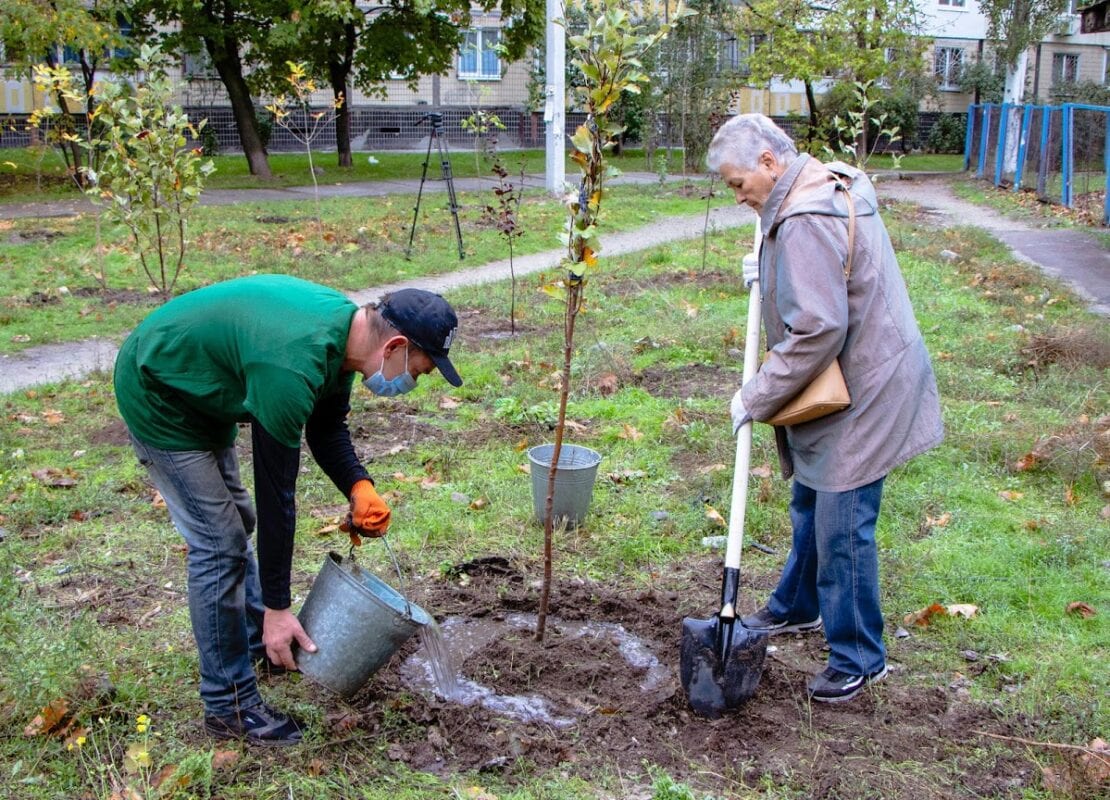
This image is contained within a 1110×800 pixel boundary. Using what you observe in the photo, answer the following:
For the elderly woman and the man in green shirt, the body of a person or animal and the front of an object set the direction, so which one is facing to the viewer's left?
the elderly woman

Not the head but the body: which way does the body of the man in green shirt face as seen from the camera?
to the viewer's right

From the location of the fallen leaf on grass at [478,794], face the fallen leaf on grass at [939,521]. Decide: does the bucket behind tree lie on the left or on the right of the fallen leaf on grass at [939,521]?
left

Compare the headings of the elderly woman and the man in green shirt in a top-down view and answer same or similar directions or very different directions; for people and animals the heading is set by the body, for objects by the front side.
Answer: very different directions

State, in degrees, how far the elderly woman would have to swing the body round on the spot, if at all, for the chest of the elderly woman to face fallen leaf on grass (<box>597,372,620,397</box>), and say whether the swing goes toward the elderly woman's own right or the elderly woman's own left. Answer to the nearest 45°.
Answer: approximately 90° to the elderly woman's own right

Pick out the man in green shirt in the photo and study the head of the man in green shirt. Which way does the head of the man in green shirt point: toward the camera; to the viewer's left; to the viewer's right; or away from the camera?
to the viewer's right

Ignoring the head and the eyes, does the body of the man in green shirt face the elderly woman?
yes

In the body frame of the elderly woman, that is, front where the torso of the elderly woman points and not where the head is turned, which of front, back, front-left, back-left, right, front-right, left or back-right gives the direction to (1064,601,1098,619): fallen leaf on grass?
back-right

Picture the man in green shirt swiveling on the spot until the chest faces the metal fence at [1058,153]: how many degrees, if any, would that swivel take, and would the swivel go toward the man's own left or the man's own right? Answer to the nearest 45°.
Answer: approximately 45° to the man's own left

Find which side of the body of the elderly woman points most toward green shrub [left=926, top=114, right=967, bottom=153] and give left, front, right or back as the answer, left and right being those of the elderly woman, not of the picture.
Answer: right

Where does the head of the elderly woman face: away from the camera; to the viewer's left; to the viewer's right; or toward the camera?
to the viewer's left

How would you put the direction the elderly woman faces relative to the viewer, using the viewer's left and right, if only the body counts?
facing to the left of the viewer

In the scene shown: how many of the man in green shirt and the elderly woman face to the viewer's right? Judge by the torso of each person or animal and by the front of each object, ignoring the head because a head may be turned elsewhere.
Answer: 1

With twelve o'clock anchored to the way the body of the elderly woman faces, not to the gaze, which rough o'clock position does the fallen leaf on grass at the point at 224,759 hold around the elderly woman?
The fallen leaf on grass is roughly at 11 o'clock from the elderly woman.
